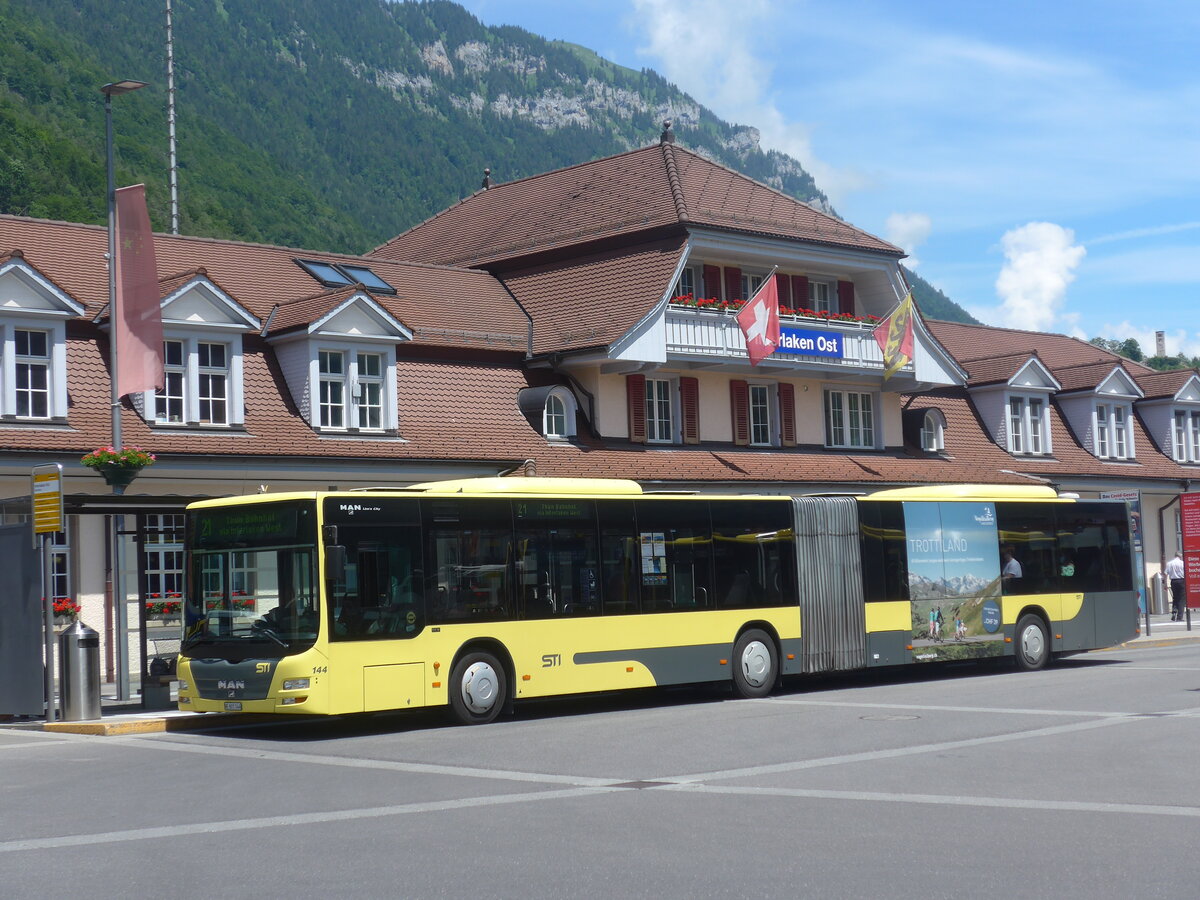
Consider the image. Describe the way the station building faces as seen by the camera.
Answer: facing the viewer and to the right of the viewer

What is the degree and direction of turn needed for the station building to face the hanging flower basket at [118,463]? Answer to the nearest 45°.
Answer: approximately 90° to its right

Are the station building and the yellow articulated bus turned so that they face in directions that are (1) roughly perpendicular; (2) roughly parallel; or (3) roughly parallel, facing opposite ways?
roughly perpendicular

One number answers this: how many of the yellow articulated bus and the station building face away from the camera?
0

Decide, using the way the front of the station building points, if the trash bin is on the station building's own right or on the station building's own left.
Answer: on the station building's own right

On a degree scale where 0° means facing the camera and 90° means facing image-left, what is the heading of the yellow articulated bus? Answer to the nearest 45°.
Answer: approximately 45°

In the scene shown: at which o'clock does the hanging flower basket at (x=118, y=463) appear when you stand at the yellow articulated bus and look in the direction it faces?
The hanging flower basket is roughly at 2 o'clock from the yellow articulated bus.
